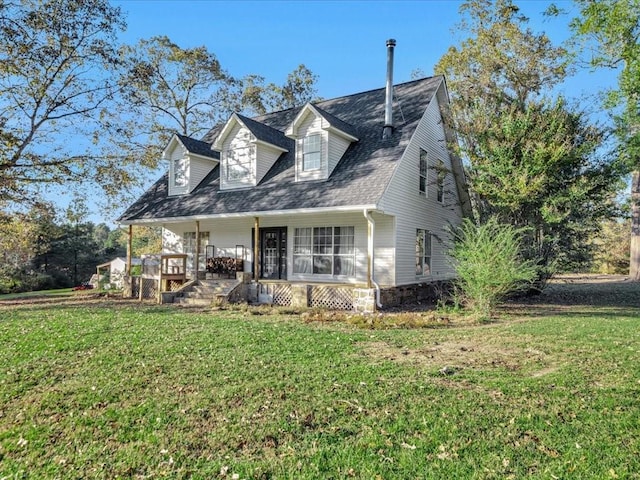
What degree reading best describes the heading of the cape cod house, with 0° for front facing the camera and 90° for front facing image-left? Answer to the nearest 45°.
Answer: approximately 45°

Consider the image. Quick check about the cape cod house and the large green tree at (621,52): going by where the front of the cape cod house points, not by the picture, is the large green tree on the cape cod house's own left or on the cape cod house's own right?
on the cape cod house's own left

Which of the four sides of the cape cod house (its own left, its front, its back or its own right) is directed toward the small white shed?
right

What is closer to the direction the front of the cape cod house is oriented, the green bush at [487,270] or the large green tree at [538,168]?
the green bush

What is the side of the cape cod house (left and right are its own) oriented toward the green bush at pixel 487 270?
left

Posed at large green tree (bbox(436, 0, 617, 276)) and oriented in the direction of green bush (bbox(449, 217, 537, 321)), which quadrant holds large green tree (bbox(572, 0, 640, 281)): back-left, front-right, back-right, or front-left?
back-left

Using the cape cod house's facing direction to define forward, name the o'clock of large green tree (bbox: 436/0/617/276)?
The large green tree is roughly at 8 o'clock from the cape cod house.

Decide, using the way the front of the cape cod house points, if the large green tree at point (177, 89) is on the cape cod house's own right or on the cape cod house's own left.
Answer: on the cape cod house's own right
